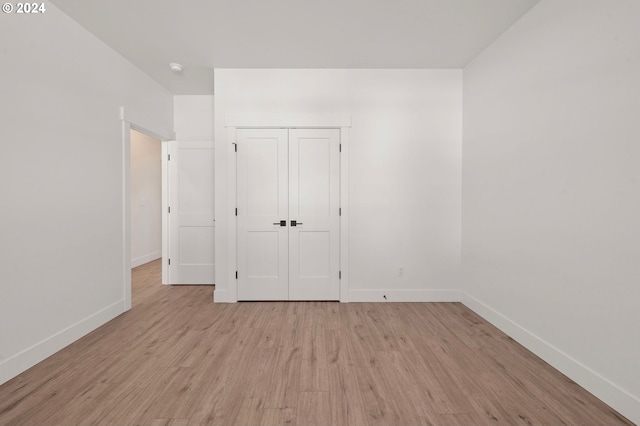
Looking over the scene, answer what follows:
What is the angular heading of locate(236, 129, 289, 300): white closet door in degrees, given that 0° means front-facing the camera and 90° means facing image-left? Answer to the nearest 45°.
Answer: approximately 0°

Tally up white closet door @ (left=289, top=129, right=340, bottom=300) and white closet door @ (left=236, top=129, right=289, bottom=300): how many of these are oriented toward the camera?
2

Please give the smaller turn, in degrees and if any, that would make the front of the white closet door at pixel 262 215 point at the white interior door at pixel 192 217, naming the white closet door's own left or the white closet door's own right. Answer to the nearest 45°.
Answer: approximately 135° to the white closet door's own right

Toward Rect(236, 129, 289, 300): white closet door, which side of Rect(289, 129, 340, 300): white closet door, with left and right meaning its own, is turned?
right

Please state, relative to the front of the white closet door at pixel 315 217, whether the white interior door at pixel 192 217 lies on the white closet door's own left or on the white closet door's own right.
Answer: on the white closet door's own right

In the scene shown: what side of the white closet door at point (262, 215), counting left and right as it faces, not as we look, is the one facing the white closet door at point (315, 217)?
left
